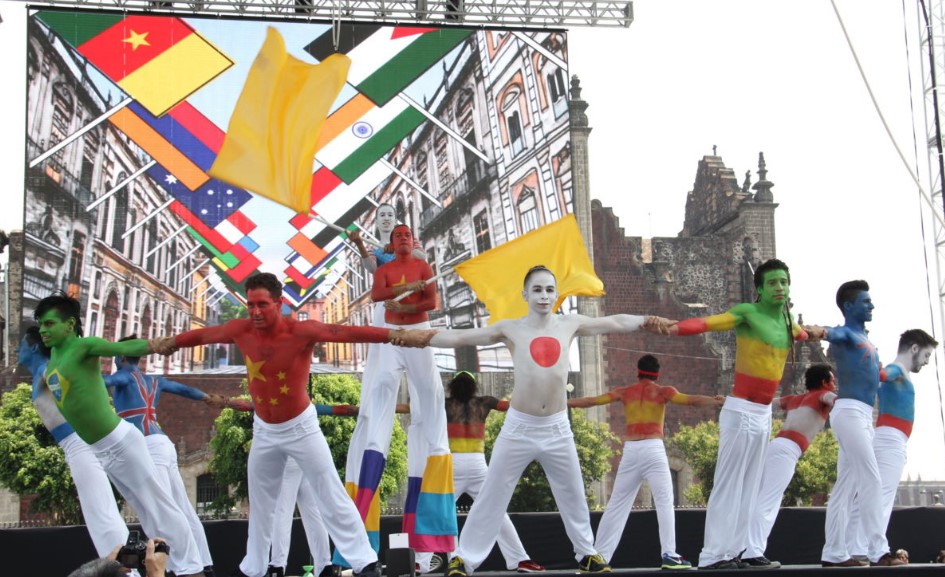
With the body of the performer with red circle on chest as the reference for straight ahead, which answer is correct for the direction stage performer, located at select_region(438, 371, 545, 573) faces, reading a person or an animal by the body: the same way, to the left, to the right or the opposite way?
the opposite way

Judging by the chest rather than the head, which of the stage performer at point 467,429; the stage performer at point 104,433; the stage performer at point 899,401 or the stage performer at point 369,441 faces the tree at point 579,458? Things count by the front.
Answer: the stage performer at point 467,429

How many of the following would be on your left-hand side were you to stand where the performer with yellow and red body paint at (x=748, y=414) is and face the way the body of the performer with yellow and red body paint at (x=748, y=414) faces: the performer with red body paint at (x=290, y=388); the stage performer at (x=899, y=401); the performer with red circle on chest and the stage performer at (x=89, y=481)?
1

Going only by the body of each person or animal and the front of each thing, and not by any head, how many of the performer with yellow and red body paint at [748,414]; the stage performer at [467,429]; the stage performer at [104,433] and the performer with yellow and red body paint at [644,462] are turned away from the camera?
2

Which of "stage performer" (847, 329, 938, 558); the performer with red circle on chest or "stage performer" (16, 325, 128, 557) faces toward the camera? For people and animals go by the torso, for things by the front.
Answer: the performer with red circle on chest

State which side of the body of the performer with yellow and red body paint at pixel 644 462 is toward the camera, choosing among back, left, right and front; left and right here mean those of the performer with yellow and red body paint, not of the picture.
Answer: back

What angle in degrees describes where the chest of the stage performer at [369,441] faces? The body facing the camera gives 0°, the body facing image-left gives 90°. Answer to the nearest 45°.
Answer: approximately 0°

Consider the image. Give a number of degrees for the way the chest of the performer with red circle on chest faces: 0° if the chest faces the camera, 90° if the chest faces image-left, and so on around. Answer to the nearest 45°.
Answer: approximately 0°

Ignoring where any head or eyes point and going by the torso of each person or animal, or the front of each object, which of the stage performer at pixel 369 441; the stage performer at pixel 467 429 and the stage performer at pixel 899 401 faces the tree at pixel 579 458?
the stage performer at pixel 467 429

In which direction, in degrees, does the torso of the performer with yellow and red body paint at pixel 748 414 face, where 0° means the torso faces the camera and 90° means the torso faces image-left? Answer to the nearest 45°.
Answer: approximately 315°

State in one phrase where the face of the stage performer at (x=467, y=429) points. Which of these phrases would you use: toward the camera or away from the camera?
away from the camera
